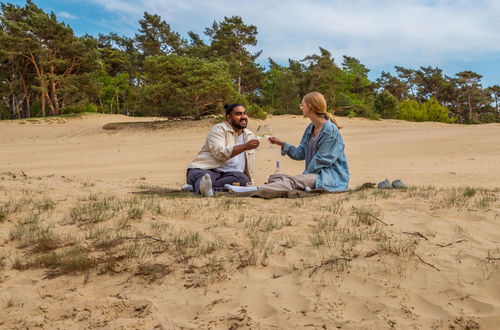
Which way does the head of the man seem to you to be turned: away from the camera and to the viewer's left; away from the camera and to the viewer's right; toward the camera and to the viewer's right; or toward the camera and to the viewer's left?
toward the camera and to the viewer's right

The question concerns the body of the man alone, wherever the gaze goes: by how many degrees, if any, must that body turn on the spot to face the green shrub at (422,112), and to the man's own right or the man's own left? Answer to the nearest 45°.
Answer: approximately 90° to the man's own left

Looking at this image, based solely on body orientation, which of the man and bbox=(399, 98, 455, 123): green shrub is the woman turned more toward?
the man

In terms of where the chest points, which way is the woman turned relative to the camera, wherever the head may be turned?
to the viewer's left

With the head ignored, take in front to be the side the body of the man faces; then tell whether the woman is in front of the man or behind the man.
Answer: in front

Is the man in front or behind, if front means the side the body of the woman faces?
in front

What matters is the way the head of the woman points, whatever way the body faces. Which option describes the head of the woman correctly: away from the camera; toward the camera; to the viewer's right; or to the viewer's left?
to the viewer's left

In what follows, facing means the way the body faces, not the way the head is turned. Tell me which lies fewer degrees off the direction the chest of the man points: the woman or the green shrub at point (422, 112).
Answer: the woman

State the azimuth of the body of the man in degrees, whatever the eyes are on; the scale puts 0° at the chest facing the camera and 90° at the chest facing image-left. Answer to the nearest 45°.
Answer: approximately 315°
